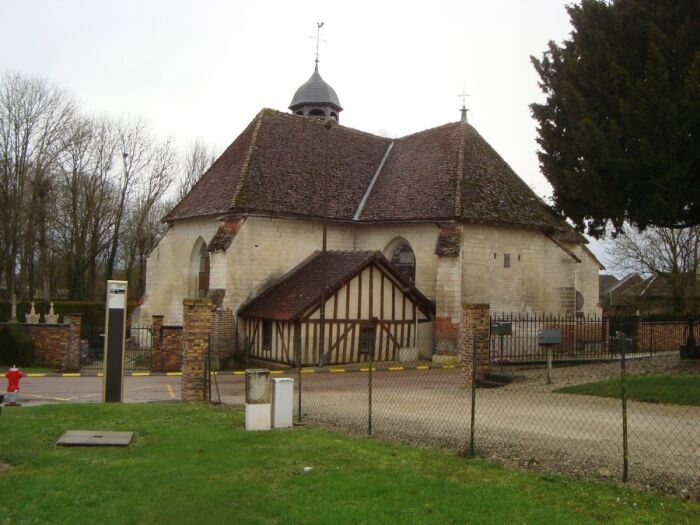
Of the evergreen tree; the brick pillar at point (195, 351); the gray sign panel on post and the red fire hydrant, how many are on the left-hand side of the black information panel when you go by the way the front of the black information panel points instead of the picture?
3

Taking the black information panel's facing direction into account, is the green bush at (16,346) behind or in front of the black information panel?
behind

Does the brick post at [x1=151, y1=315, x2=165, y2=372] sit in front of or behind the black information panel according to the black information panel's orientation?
behind

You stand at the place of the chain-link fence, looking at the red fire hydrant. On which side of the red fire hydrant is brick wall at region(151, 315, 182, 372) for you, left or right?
right

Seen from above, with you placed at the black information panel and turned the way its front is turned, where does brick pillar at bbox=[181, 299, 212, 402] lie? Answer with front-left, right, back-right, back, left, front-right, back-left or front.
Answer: left

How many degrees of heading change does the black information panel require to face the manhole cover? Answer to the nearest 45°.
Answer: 0° — it already faces it

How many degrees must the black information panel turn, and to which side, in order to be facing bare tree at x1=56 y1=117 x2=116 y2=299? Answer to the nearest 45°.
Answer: approximately 180°

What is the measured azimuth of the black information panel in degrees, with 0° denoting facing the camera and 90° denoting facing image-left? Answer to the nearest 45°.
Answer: approximately 0°

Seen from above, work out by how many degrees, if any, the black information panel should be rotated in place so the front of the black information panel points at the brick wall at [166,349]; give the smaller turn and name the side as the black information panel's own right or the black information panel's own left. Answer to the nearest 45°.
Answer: approximately 180°

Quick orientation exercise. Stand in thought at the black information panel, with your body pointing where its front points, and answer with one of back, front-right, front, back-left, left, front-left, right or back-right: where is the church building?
back-left

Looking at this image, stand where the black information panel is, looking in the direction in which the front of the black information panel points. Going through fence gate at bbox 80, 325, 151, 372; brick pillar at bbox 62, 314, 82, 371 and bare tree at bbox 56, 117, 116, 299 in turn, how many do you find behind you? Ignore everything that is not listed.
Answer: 3

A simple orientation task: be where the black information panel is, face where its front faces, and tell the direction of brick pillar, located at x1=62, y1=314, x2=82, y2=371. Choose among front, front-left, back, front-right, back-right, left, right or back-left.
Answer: back
